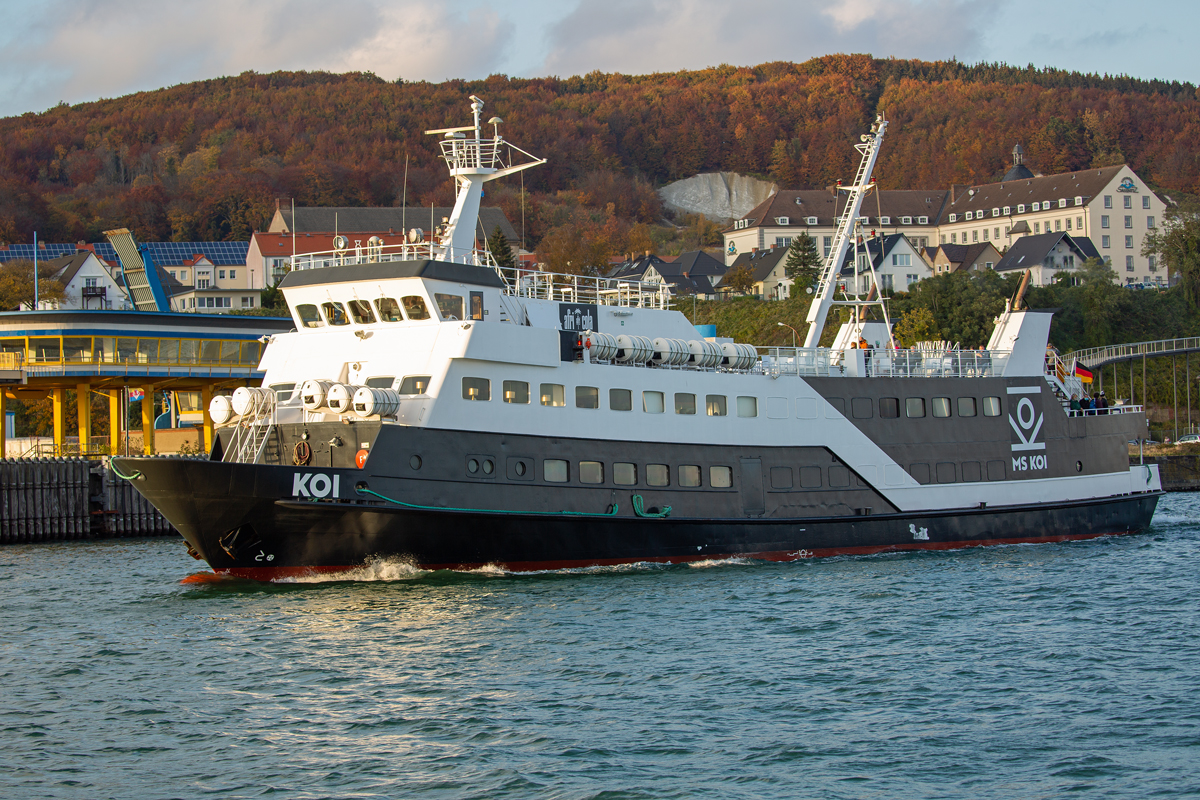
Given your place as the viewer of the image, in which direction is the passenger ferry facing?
facing the viewer and to the left of the viewer
